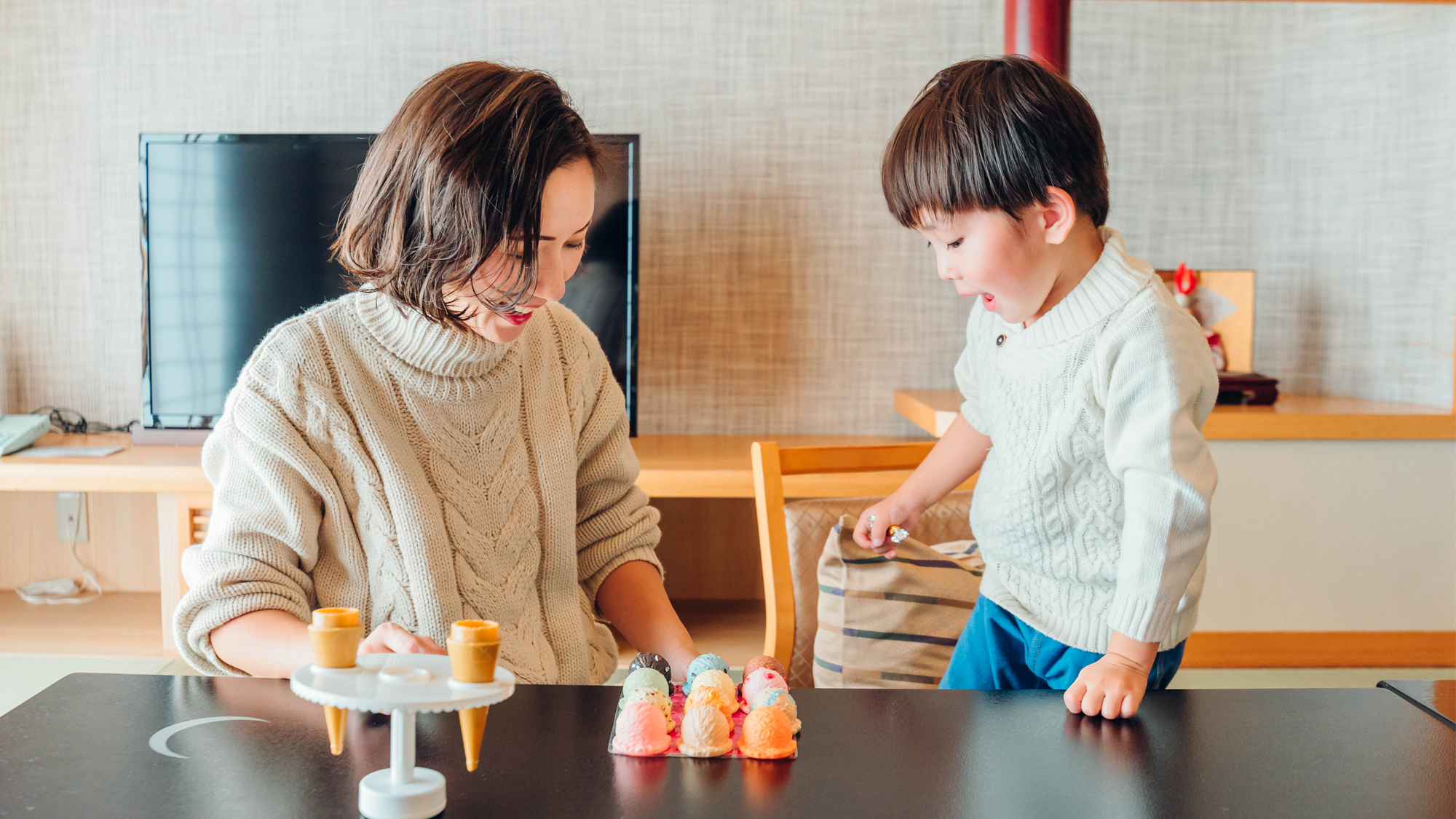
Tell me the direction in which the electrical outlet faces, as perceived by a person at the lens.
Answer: facing the viewer

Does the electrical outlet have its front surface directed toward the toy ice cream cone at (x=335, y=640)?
yes

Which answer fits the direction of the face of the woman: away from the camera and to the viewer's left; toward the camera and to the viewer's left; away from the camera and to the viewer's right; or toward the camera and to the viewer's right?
toward the camera and to the viewer's right

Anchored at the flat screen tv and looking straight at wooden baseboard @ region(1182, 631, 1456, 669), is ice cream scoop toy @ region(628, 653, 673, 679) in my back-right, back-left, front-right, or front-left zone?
front-right

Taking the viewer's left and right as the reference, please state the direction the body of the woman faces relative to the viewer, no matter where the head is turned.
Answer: facing the viewer and to the right of the viewer

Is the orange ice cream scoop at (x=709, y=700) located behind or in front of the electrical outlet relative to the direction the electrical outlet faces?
in front

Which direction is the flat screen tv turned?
toward the camera

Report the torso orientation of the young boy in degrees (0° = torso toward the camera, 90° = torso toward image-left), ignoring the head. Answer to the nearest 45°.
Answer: approximately 45°

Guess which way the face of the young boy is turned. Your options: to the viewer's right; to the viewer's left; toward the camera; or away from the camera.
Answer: to the viewer's left

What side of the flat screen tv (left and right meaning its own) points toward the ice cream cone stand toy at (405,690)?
front
